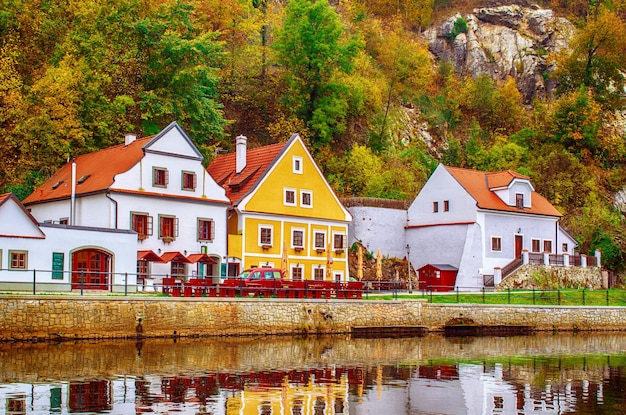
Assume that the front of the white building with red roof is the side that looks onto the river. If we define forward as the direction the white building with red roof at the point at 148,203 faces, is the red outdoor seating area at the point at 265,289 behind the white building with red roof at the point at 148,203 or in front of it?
in front

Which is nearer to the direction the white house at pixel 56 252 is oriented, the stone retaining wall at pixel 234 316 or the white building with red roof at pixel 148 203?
the stone retaining wall

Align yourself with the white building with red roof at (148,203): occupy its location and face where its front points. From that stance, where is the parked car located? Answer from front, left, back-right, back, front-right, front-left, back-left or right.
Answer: front

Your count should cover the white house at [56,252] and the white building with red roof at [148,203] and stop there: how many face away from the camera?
0

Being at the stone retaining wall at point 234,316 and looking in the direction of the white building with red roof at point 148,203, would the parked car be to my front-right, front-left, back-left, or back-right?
front-right

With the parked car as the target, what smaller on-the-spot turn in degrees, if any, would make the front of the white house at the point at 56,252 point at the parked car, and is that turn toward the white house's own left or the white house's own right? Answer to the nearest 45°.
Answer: approximately 90° to the white house's own left

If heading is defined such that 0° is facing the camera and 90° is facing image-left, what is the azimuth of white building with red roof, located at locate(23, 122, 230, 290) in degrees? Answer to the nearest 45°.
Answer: approximately 315°

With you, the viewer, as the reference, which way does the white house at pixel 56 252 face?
facing the viewer

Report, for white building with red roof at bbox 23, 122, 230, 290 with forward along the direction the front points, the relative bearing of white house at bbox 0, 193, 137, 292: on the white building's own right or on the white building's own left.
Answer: on the white building's own right
